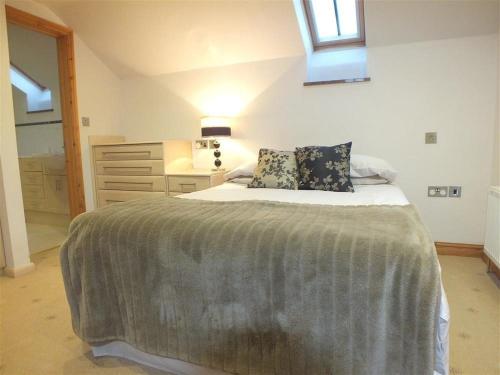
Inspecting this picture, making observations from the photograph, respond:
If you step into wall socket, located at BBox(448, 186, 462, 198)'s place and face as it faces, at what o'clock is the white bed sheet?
The white bed sheet is roughly at 1 o'clock from the wall socket.

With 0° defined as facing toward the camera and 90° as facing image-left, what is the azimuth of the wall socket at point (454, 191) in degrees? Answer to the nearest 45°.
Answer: approximately 0°

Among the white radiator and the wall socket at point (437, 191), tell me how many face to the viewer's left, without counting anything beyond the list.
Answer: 1

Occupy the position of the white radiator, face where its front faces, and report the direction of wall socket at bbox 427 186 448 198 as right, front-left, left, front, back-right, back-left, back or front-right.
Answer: front-right

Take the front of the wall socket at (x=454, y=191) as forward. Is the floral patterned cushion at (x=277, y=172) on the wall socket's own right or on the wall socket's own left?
on the wall socket's own right

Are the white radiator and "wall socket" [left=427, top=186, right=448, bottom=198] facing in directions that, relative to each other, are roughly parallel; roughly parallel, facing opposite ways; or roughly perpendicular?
roughly perpendicular

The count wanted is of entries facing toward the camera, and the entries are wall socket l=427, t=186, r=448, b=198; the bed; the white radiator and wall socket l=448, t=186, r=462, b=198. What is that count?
3

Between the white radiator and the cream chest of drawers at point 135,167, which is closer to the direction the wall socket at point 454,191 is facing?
the white radiator

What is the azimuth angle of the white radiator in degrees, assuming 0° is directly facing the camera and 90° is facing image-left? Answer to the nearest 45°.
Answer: approximately 90°

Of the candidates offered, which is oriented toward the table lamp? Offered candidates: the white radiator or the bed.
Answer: the white radiator

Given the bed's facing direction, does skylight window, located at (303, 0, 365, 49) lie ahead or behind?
behind
